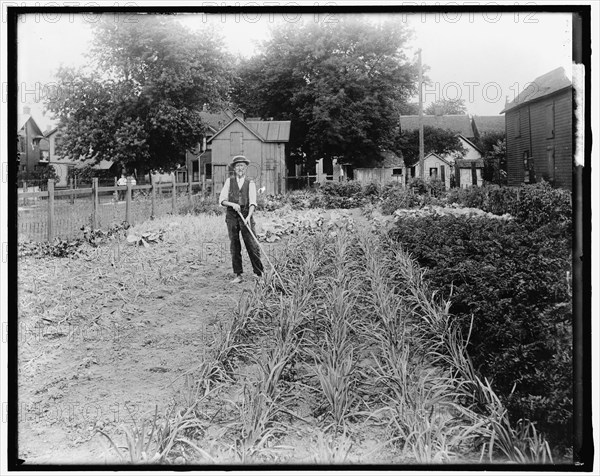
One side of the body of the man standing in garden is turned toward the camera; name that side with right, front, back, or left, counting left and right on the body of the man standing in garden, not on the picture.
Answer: front

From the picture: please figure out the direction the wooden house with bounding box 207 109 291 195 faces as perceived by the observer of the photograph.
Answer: facing the viewer
